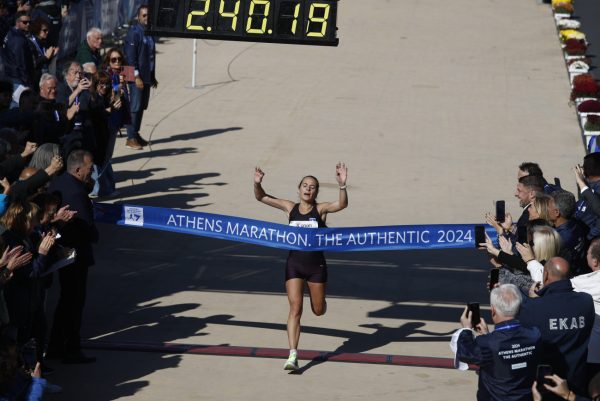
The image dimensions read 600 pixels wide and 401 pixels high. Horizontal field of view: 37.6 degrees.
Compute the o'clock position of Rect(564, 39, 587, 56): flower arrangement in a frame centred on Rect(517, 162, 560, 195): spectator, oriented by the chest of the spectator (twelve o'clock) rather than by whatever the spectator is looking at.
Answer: The flower arrangement is roughly at 3 o'clock from the spectator.

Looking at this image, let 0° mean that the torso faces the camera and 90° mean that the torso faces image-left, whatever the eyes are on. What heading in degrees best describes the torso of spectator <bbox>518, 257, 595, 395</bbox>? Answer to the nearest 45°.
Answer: approximately 135°

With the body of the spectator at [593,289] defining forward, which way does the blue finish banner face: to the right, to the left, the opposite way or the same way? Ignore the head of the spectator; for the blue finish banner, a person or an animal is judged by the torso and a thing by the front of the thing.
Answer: to the left

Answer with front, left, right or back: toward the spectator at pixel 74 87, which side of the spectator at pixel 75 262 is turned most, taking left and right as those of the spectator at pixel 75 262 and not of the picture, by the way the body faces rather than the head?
left

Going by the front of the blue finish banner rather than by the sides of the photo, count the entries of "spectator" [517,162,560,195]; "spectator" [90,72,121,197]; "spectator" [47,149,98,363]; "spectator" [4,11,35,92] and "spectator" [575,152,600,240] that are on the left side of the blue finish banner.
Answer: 2

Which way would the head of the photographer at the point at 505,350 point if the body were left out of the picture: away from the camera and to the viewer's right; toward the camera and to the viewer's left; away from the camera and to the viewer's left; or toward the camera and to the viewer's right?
away from the camera and to the viewer's left

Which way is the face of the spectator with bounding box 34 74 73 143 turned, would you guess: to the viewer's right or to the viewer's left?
to the viewer's right

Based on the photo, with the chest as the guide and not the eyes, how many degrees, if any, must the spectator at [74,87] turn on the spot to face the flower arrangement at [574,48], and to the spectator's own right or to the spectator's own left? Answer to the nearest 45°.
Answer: approximately 90° to the spectator's own left

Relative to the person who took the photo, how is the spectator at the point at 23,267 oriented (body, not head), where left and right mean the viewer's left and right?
facing to the right of the viewer

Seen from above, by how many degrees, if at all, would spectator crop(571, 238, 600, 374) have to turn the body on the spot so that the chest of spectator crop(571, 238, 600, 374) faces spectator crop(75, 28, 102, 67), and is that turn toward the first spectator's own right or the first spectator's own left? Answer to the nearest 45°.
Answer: approximately 45° to the first spectator's own right

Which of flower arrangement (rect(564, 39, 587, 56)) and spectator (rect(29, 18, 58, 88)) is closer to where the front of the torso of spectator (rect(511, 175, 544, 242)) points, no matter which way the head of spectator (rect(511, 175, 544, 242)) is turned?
the spectator

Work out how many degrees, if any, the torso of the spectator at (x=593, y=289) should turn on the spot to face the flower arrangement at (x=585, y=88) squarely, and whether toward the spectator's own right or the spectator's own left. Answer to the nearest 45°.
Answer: approximately 90° to the spectator's own right
